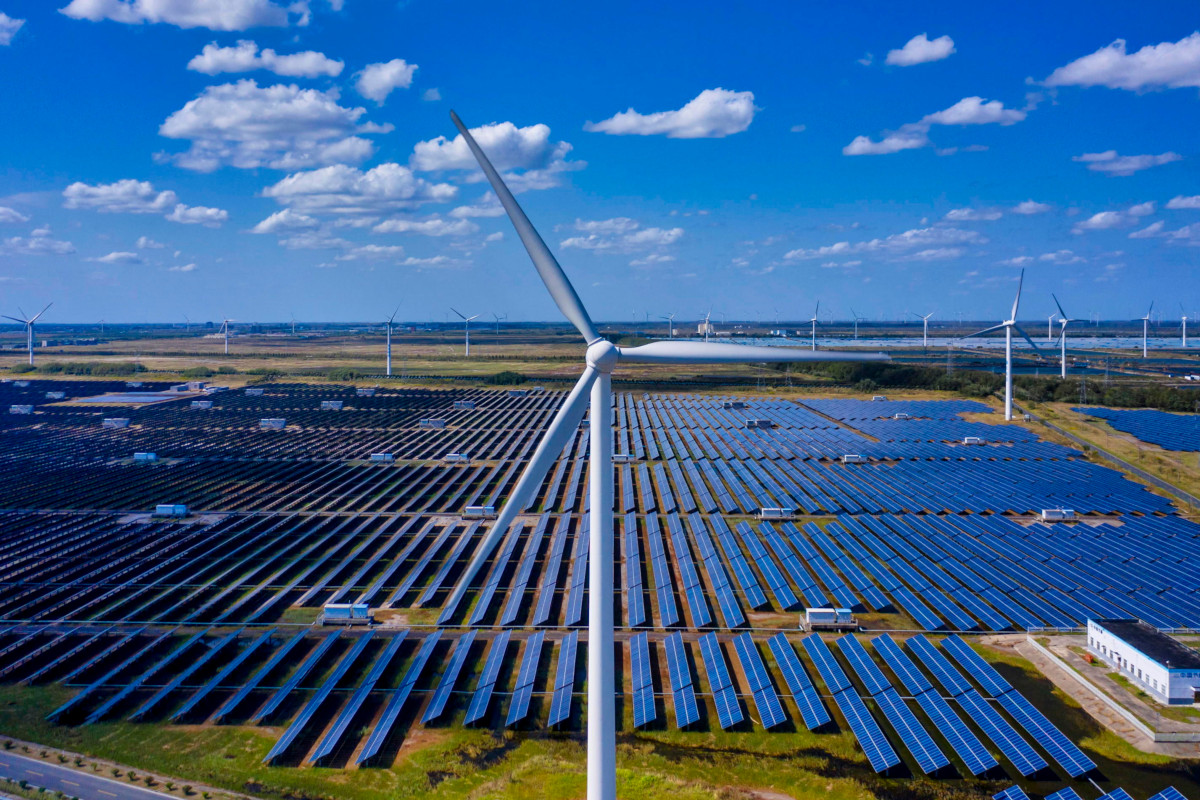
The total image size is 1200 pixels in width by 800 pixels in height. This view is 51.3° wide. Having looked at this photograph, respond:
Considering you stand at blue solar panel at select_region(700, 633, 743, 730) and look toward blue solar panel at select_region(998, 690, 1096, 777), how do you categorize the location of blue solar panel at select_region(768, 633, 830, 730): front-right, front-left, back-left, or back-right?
front-left

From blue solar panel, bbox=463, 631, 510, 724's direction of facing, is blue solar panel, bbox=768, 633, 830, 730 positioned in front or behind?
behind

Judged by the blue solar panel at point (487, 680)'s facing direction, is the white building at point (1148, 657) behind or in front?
behind

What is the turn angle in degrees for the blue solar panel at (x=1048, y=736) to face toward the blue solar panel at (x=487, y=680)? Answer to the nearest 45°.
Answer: approximately 45° to its right

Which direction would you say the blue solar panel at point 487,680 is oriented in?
to the viewer's left
